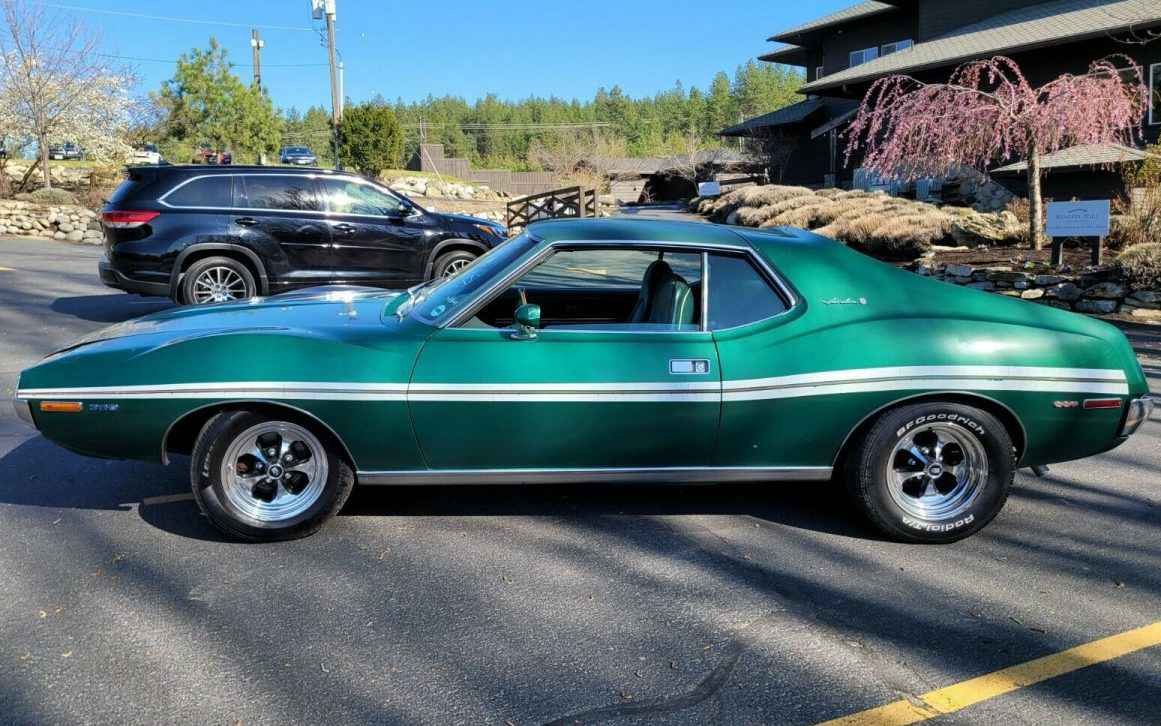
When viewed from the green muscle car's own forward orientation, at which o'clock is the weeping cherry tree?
The weeping cherry tree is roughly at 4 o'clock from the green muscle car.

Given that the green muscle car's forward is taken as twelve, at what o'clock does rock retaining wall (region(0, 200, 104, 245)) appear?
The rock retaining wall is roughly at 2 o'clock from the green muscle car.

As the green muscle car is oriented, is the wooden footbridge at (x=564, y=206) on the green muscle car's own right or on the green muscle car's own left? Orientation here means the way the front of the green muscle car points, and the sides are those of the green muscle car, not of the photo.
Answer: on the green muscle car's own right

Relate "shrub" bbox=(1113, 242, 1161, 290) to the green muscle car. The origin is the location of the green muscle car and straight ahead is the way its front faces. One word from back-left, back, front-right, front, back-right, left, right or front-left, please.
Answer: back-right

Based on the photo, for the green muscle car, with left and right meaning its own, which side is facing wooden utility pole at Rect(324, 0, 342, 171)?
right

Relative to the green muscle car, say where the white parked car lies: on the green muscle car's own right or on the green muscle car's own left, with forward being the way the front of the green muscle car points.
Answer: on the green muscle car's own right

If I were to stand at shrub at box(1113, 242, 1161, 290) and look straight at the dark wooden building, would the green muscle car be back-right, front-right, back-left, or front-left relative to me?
back-left

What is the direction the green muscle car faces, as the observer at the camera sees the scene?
facing to the left of the viewer
